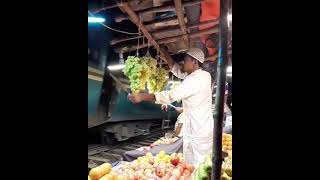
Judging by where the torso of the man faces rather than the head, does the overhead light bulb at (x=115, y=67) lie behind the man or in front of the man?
in front

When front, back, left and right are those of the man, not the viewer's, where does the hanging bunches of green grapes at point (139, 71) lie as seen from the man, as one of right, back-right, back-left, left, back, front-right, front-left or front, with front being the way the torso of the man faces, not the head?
front

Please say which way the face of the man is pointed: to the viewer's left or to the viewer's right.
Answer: to the viewer's left

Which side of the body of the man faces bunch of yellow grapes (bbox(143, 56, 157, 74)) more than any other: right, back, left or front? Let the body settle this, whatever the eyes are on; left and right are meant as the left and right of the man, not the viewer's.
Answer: front

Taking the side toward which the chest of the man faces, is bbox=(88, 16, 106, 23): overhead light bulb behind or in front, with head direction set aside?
in front

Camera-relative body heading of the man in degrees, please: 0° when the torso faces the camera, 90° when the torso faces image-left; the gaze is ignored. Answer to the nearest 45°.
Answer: approximately 90°
